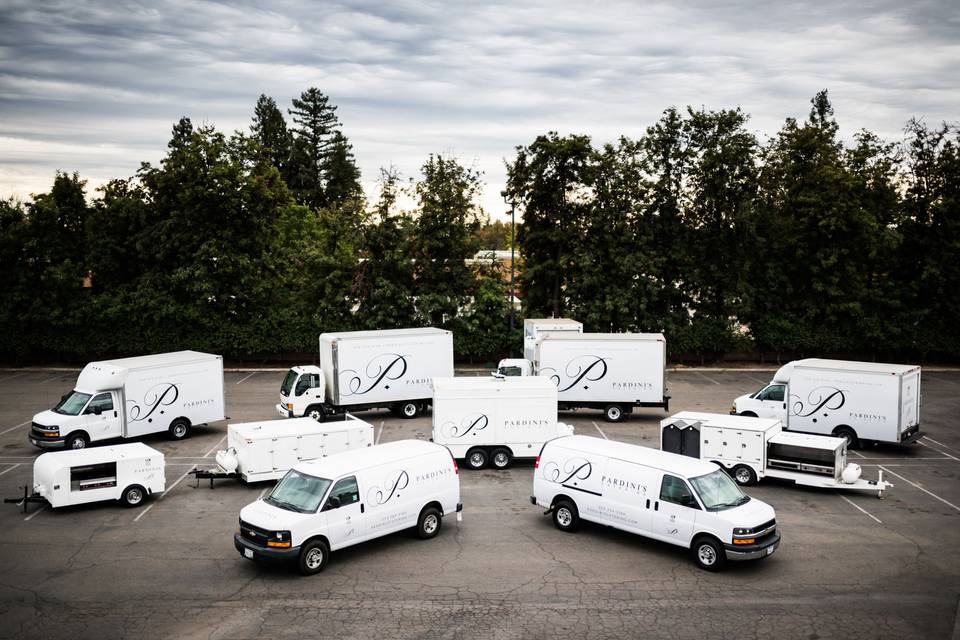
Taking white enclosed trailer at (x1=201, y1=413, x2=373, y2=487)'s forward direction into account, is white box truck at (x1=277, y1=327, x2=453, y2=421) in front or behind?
behind

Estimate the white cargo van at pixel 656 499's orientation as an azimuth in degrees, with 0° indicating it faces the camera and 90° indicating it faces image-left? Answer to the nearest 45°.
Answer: approximately 315°

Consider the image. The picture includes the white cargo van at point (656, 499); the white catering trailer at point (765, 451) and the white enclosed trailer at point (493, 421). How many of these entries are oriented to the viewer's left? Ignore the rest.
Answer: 0

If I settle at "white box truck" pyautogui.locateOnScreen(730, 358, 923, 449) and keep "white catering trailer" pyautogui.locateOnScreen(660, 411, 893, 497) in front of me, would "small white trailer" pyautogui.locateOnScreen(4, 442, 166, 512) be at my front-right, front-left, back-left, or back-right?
front-right

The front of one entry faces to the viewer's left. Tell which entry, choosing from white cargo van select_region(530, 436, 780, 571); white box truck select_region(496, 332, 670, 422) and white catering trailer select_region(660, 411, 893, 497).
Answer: the white box truck

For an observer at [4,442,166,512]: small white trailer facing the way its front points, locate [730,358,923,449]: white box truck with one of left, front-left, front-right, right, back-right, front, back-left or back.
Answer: back-left

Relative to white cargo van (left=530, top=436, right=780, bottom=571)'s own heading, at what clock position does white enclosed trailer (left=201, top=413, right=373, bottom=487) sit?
The white enclosed trailer is roughly at 5 o'clock from the white cargo van.

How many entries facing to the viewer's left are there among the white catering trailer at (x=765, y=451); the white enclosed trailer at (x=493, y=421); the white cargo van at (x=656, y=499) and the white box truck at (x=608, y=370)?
1

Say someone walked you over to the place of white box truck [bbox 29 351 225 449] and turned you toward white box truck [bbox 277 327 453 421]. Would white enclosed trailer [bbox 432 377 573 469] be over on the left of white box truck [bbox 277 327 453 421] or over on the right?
right

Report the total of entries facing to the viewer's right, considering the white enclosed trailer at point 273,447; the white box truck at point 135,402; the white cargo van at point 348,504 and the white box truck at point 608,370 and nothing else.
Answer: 0

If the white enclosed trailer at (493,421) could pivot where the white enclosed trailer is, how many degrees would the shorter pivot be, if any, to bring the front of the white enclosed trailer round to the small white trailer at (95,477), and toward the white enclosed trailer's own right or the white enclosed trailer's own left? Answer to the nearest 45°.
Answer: approximately 135° to the white enclosed trailer's own right

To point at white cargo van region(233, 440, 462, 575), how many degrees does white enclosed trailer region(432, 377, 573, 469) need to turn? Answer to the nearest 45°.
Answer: approximately 90° to its right

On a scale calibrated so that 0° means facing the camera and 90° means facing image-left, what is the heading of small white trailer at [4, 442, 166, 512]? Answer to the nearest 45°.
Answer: approximately 45°

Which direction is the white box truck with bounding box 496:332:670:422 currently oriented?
to the viewer's left

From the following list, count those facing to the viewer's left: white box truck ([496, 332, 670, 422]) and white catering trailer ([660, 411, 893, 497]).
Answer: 1

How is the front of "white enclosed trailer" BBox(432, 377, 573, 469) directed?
to the viewer's right

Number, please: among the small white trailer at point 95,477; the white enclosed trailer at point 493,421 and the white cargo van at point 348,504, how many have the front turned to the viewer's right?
1

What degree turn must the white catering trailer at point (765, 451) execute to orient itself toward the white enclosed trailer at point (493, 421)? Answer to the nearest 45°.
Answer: approximately 135° to its right

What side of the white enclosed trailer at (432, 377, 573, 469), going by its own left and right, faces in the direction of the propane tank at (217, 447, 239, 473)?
back

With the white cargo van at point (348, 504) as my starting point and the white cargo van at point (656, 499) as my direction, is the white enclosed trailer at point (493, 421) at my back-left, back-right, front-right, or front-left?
front-left
